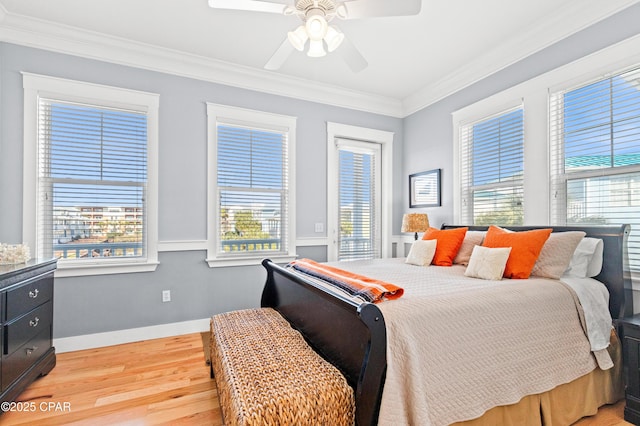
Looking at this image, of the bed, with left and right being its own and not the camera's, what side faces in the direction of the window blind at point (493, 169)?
back

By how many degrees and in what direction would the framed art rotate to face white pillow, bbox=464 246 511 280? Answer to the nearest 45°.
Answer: approximately 45° to its left

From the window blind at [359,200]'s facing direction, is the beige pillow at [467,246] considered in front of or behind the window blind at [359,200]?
in front

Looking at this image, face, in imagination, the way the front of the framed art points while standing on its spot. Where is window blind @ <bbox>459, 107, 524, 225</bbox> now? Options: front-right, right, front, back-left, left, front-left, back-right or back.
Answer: left

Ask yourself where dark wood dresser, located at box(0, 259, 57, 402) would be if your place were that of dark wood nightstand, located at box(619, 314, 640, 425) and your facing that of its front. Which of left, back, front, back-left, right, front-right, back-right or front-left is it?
front-right

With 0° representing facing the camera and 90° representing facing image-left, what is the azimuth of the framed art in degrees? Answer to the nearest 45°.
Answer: approximately 45°

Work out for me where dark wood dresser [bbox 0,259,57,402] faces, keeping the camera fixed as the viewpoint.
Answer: facing the viewer and to the right of the viewer

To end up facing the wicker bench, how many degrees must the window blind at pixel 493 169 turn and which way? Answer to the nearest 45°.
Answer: approximately 45° to its left

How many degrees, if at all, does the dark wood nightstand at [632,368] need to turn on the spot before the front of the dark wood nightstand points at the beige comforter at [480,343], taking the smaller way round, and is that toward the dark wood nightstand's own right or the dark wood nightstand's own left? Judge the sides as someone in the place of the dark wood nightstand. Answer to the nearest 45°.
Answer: approximately 45° to the dark wood nightstand's own right
